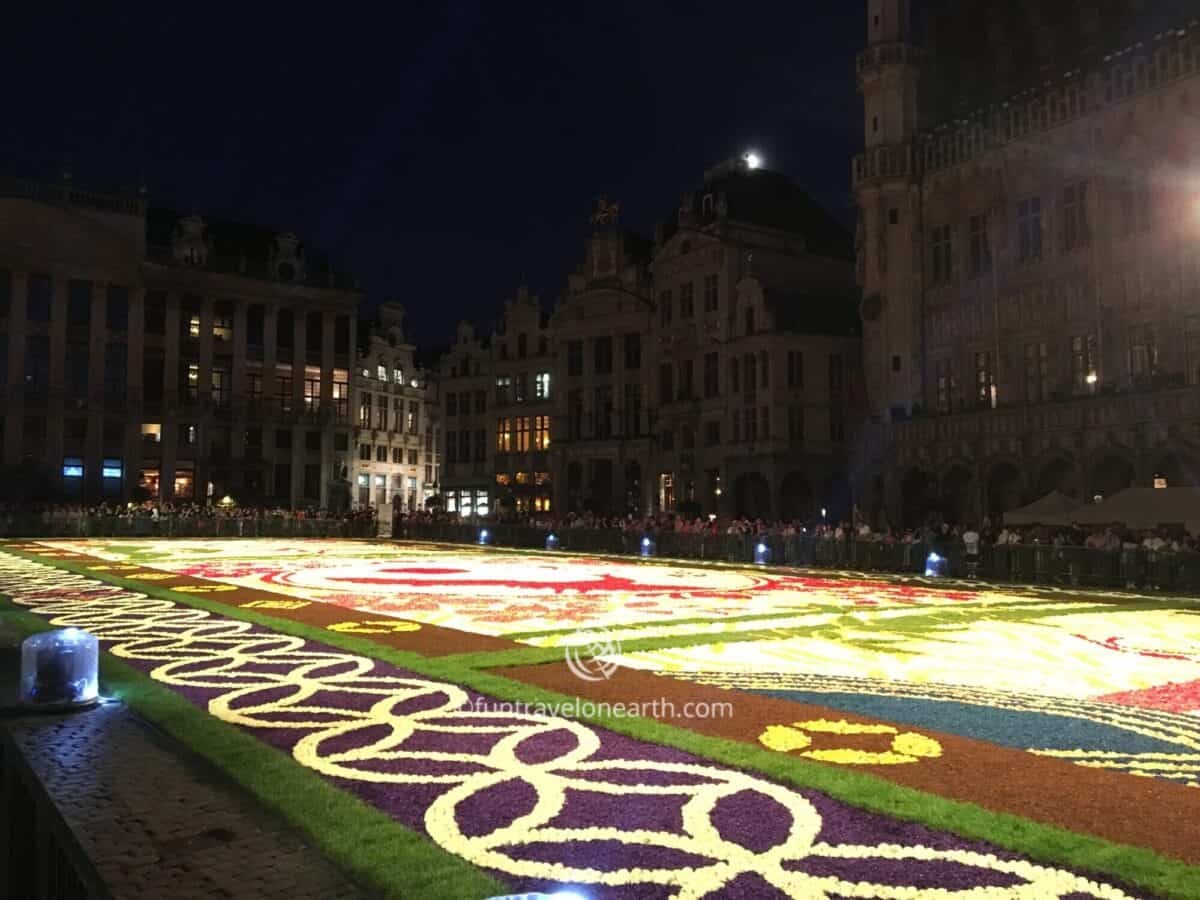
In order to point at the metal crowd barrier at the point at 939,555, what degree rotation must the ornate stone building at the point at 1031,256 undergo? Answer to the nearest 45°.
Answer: approximately 45° to its left

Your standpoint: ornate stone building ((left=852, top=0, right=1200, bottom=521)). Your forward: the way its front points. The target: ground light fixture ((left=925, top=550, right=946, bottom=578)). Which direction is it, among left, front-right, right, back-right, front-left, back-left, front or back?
front-left

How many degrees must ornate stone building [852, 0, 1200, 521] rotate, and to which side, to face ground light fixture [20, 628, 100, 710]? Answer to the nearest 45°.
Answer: approximately 45° to its left

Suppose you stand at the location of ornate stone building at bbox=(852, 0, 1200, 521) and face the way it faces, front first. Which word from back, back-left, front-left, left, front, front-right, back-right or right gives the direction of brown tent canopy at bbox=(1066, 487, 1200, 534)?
front-left

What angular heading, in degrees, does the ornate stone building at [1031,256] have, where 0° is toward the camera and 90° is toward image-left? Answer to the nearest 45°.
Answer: approximately 45°
